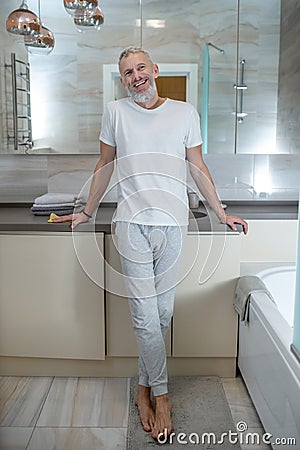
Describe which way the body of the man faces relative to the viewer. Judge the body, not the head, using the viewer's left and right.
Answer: facing the viewer

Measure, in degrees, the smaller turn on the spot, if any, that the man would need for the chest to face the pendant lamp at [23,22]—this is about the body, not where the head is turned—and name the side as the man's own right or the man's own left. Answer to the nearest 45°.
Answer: approximately 135° to the man's own right

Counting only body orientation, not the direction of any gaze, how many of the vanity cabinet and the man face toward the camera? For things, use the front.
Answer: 2

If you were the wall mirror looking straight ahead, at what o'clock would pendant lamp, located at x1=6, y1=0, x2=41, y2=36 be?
The pendant lamp is roughly at 2 o'clock from the wall mirror.

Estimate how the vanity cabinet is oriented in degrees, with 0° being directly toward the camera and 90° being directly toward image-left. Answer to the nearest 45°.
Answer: approximately 0°

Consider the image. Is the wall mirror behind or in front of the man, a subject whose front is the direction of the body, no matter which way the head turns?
behind

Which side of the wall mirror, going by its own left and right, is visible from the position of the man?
front
